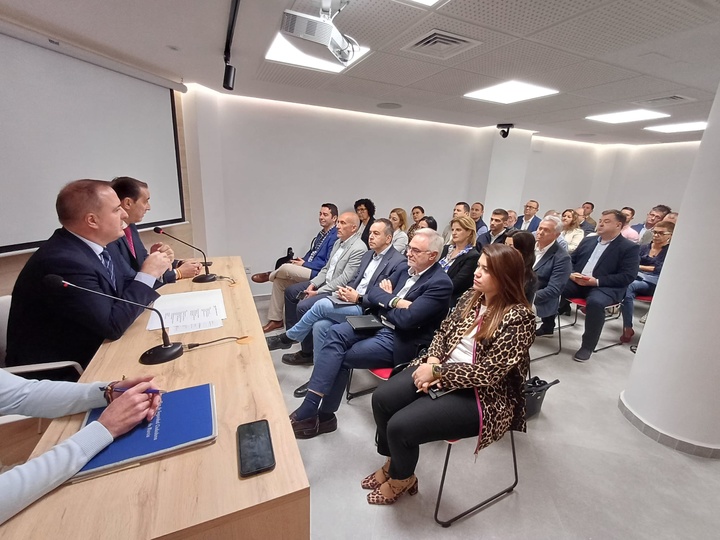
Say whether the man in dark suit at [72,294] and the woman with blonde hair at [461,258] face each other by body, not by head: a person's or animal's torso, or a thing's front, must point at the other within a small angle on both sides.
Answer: yes

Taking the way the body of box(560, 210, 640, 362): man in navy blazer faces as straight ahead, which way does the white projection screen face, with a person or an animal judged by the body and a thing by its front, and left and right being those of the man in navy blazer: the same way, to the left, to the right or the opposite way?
the opposite way

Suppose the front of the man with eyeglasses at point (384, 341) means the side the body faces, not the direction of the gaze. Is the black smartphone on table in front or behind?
in front

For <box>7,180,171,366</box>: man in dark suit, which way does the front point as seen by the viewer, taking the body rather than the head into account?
to the viewer's right

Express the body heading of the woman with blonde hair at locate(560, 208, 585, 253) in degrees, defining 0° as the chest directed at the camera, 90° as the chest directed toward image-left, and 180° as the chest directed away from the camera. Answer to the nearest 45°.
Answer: approximately 45°

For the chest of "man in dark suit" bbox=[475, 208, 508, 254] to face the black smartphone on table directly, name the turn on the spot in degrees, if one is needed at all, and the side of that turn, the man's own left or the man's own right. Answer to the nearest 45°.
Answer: approximately 45° to the man's own left

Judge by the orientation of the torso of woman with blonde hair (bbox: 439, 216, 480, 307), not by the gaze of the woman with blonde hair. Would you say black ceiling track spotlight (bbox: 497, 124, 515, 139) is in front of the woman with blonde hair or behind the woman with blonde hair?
behind

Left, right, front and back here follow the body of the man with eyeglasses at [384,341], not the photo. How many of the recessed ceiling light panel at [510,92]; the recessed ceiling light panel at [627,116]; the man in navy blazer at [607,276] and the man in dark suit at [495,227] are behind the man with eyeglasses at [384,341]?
4

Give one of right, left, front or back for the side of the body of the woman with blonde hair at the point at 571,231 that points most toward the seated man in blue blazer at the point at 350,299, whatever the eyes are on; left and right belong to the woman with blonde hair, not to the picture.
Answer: front

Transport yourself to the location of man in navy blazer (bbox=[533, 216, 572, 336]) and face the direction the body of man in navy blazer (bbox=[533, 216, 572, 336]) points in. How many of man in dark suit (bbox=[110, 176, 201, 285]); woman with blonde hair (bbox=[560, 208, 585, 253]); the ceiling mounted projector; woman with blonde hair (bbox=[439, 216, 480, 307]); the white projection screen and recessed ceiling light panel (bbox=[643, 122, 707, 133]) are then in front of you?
4

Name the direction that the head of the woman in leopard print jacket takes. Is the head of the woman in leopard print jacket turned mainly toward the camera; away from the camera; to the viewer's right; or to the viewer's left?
to the viewer's left

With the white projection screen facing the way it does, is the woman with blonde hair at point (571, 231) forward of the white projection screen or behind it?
forward

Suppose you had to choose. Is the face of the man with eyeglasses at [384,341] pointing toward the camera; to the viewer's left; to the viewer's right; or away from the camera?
to the viewer's left

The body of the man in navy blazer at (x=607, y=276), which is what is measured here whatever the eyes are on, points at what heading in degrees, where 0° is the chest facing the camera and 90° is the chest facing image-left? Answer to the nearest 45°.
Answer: approximately 45°

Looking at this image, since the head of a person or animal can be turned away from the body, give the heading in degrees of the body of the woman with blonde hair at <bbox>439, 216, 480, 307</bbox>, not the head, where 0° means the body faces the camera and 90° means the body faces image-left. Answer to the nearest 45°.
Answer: approximately 45°

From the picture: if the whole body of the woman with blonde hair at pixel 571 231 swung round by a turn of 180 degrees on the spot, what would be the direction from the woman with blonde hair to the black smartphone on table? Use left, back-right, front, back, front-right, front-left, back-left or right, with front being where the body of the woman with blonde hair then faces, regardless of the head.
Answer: back-right

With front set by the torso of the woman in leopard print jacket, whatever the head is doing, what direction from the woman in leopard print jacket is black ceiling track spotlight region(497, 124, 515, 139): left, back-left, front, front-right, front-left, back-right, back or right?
back-right
